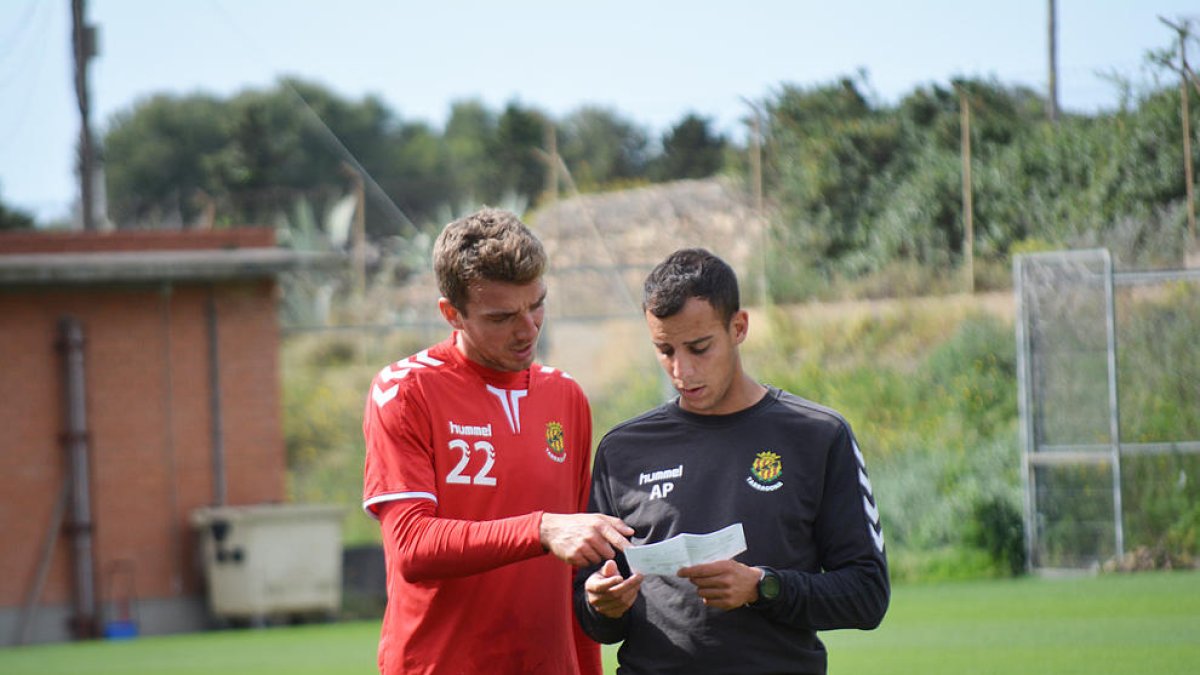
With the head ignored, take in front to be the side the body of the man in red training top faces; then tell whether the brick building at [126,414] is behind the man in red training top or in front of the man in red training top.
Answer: behind

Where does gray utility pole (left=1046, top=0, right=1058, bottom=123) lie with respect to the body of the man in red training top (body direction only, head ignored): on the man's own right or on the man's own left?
on the man's own left

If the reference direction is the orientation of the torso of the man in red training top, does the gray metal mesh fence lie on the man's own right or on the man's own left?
on the man's own left

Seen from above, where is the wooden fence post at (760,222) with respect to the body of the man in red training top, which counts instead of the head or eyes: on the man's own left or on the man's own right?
on the man's own left

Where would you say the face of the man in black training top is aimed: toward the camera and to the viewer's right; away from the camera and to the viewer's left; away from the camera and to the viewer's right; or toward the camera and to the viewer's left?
toward the camera and to the viewer's left

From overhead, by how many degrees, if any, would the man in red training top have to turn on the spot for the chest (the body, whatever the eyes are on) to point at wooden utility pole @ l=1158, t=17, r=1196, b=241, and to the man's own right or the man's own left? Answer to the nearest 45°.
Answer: approximately 90° to the man's own left

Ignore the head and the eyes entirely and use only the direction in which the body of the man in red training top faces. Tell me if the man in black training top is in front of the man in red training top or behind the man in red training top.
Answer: in front

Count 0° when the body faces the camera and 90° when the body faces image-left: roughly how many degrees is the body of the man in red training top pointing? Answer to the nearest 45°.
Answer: approximately 315°

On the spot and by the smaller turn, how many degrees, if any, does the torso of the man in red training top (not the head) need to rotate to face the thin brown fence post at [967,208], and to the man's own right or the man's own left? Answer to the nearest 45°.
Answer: approximately 135° to the man's own left

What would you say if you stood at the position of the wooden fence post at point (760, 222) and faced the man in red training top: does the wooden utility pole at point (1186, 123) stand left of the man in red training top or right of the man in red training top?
left
